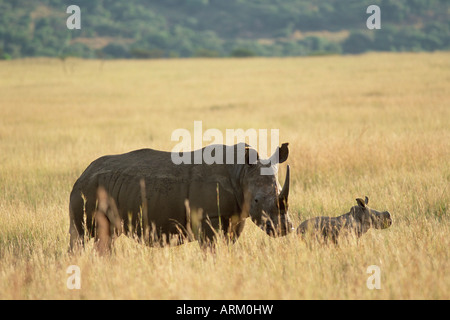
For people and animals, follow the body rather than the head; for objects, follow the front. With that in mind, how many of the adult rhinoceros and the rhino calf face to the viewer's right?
2

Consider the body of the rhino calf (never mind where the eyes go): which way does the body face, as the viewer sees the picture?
to the viewer's right

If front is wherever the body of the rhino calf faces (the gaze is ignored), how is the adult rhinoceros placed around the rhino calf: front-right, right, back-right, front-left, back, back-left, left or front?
back-right

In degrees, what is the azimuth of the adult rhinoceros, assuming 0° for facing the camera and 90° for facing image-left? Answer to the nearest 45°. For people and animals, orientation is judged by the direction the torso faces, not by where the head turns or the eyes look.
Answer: approximately 270°
